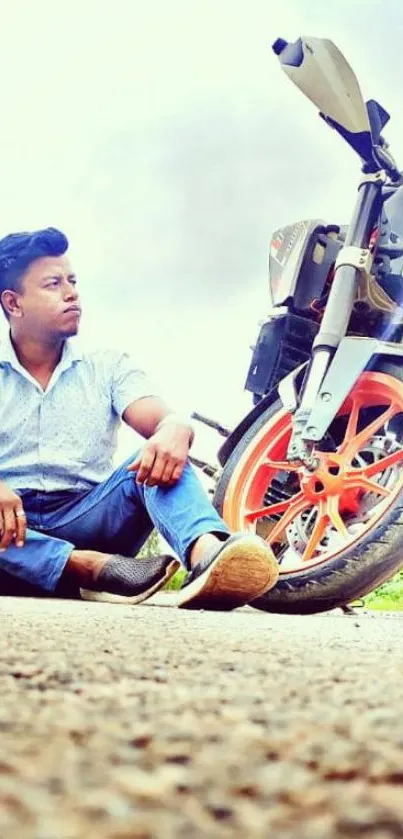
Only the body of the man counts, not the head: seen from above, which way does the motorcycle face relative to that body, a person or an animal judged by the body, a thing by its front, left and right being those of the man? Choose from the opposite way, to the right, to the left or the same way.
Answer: the same way

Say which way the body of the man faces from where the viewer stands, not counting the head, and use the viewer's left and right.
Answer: facing the viewer and to the right of the viewer

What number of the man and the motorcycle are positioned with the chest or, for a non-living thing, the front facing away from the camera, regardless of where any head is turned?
0

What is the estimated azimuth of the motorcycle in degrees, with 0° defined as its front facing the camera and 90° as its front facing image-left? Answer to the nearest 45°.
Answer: approximately 315°
